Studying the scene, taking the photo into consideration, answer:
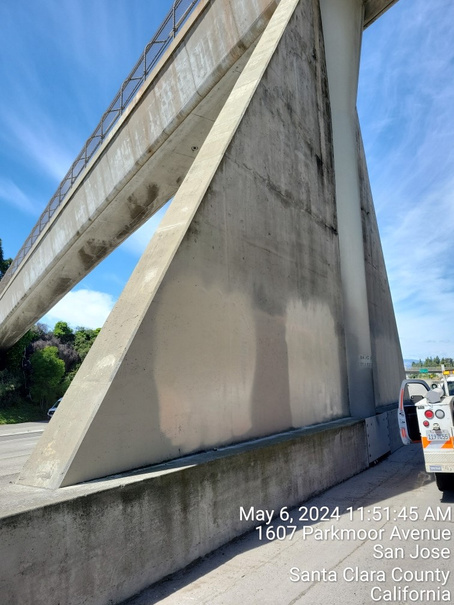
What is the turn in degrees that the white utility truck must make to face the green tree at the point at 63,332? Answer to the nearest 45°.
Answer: approximately 45° to its left

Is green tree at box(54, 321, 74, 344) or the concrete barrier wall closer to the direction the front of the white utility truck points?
the green tree

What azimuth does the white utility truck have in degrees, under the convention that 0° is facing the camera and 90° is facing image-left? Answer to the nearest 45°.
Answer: approximately 180°

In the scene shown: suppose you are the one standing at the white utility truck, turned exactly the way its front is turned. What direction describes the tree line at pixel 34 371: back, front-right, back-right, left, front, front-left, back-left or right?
front-left

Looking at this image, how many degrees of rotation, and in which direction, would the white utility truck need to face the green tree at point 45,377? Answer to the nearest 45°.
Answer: approximately 45° to its left
